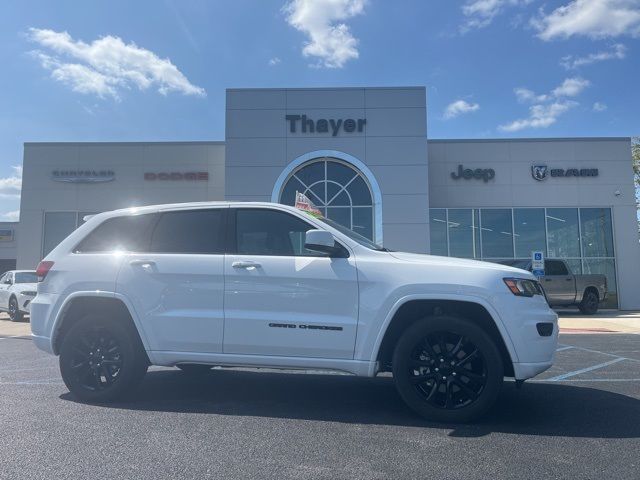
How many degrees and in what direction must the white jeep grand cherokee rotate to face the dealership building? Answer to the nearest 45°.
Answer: approximately 45° to its left

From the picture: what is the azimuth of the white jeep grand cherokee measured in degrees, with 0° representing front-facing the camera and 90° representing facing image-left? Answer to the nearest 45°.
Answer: approximately 270°

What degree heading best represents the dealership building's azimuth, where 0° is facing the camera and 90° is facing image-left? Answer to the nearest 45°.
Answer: approximately 0°

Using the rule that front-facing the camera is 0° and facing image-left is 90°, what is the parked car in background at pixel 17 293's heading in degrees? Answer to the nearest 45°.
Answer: approximately 315°

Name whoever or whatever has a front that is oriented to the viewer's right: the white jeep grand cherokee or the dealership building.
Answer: the white jeep grand cherokee
